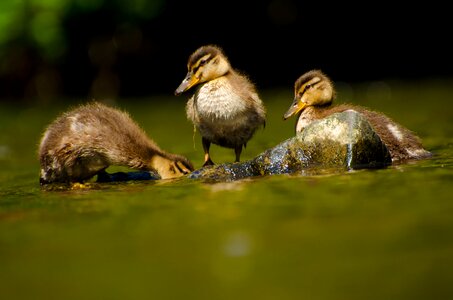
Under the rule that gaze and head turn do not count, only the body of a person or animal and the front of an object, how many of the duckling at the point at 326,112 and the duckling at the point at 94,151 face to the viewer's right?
1

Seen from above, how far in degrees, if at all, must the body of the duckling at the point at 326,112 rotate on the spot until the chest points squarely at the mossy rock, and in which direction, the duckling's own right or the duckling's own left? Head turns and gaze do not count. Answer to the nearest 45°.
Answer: approximately 90° to the duckling's own left

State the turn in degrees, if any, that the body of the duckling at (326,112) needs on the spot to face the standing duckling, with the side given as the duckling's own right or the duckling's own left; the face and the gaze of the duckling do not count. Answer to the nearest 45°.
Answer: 0° — it already faces it

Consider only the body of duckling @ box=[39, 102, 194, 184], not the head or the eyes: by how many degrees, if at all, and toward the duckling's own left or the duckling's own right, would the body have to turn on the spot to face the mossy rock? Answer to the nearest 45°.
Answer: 0° — it already faces it

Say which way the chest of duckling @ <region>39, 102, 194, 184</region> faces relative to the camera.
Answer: to the viewer's right

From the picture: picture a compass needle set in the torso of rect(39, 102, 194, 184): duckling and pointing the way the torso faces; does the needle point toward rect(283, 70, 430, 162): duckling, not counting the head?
yes

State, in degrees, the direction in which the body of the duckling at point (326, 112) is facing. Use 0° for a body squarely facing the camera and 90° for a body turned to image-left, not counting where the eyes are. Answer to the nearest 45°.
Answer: approximately 90°

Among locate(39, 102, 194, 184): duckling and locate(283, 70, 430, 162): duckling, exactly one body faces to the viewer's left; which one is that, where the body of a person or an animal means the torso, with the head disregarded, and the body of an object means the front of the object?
locate(283, 70, 430, 162): duckling
